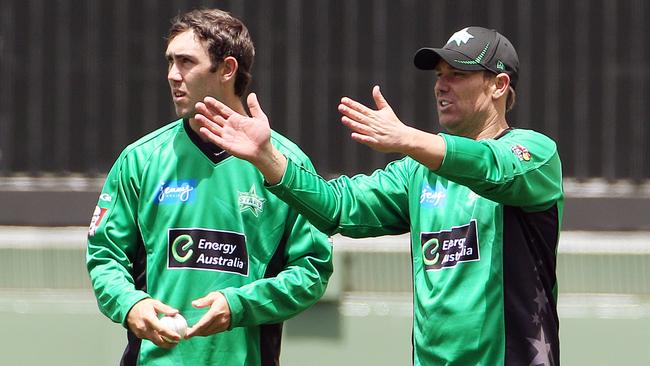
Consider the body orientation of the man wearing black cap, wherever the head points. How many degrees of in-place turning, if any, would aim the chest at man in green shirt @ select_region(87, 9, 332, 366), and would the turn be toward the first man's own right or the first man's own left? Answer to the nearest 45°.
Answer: approximately 45° to the first man's own right

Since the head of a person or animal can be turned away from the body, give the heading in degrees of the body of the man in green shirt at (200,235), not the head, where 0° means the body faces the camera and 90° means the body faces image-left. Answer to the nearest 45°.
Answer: approximately 0°

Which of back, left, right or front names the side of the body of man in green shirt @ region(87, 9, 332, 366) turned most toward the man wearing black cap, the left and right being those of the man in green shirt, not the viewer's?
left

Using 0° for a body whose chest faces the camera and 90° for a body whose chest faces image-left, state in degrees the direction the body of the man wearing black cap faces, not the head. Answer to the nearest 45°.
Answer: approximately 45°
